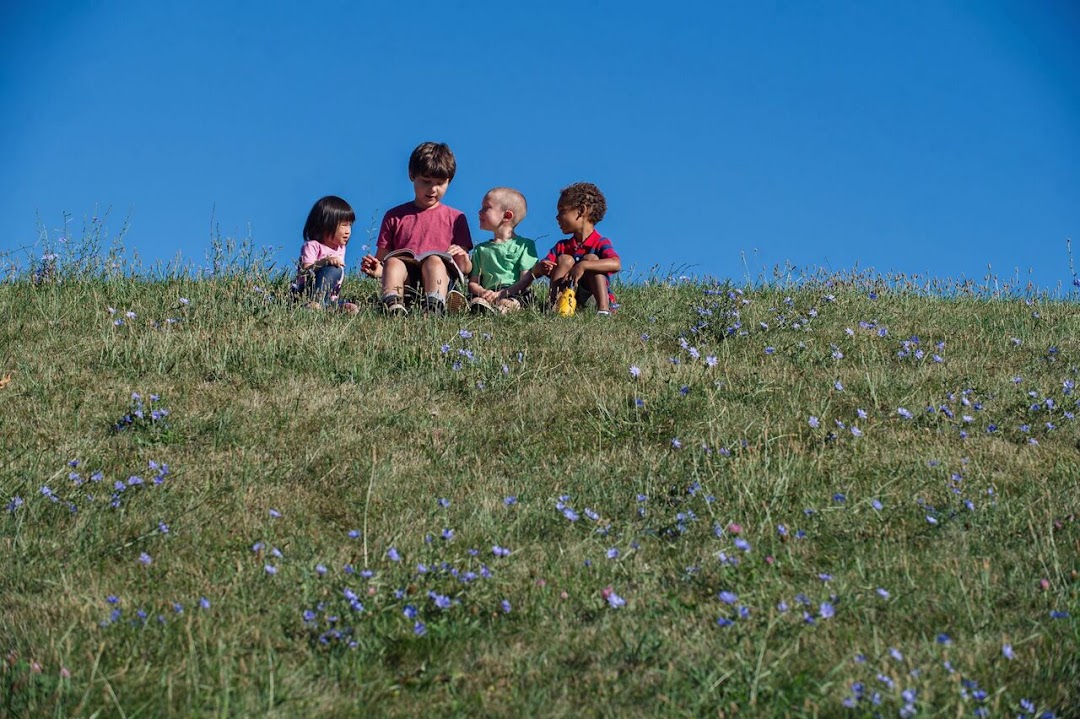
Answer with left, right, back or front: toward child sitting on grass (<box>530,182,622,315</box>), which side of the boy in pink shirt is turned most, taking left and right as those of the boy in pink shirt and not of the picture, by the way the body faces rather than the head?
left

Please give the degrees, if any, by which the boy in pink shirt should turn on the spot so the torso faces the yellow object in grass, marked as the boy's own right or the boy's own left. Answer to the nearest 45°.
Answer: approximately 45° to the boy's own left

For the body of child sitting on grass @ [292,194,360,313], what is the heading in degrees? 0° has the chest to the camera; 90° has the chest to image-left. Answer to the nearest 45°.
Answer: approximately 315°

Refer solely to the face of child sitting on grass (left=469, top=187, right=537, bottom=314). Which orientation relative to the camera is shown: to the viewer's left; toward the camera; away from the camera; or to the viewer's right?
to the viewer's left

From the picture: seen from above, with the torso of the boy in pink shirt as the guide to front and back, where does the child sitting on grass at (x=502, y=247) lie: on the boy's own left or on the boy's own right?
on the boy's own left

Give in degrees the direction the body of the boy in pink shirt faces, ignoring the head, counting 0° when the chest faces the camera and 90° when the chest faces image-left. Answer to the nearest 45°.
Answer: approximately 0°

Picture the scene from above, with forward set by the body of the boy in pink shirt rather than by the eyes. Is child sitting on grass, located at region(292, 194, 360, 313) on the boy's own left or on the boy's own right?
on the boy's own right

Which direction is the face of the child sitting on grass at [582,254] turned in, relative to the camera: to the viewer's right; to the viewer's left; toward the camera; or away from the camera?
to the viewer's left

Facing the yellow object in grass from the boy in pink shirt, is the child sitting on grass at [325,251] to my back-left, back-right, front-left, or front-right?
back-right

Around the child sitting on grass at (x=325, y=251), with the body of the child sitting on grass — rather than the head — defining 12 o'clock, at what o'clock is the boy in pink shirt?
The boy in pink shirt is roughly at 11 o'clock from the child sitting on grass.
